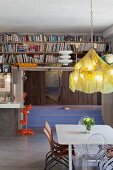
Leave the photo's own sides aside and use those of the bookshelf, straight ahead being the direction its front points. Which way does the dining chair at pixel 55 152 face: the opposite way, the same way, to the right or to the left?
to the left

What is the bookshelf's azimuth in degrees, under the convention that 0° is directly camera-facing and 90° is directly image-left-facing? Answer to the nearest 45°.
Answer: approximately 0°

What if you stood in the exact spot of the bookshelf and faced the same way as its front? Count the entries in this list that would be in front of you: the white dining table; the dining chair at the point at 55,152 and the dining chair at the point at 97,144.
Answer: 3

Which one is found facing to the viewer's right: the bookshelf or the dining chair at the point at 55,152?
the dining chair

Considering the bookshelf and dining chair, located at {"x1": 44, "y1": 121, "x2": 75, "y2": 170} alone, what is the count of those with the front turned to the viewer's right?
1

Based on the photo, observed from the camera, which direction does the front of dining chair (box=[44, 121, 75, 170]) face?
facing to the right of the viewer

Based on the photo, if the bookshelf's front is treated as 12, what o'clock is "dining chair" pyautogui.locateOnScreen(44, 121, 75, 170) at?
The dining chair is roughly at 12 o'clock from the bookshelf.

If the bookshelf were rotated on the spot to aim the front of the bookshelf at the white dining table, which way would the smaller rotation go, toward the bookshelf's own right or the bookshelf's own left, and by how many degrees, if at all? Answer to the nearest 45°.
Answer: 0° — it already faces it
